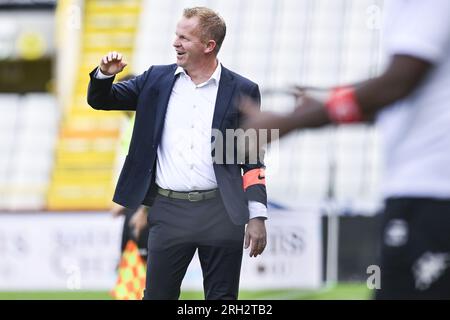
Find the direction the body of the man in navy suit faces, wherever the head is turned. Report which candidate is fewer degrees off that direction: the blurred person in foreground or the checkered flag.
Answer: the blurred person in foreground

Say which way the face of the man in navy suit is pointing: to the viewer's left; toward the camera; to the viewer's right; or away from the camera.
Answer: to the viewer's left

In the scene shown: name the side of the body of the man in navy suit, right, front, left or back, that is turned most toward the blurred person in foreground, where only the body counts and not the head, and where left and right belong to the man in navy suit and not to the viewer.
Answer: front

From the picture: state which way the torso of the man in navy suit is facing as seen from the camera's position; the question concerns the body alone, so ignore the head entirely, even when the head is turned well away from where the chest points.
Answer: toward the camera

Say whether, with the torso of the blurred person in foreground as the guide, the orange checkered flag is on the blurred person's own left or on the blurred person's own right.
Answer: on the blurred person's own right

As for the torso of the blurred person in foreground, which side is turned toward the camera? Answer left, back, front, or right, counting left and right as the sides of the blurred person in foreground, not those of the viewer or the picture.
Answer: left

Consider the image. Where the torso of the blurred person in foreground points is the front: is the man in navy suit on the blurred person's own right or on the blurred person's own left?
on the blurred person's own right

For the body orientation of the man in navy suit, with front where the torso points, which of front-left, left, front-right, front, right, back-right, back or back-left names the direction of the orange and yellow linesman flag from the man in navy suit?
back

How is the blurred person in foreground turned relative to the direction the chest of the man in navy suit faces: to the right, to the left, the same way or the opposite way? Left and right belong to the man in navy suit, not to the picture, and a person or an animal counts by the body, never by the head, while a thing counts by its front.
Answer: to the right

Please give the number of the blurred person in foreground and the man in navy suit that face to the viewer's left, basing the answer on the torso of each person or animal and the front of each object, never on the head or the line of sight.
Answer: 1

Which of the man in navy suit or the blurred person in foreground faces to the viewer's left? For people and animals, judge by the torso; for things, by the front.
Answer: the blurred person in foreground
